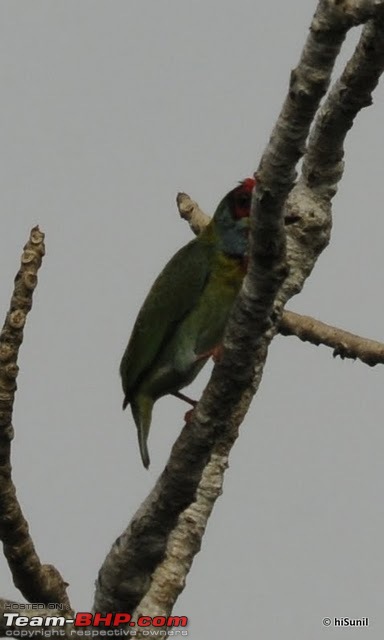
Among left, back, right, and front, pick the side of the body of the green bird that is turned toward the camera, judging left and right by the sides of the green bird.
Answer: right
